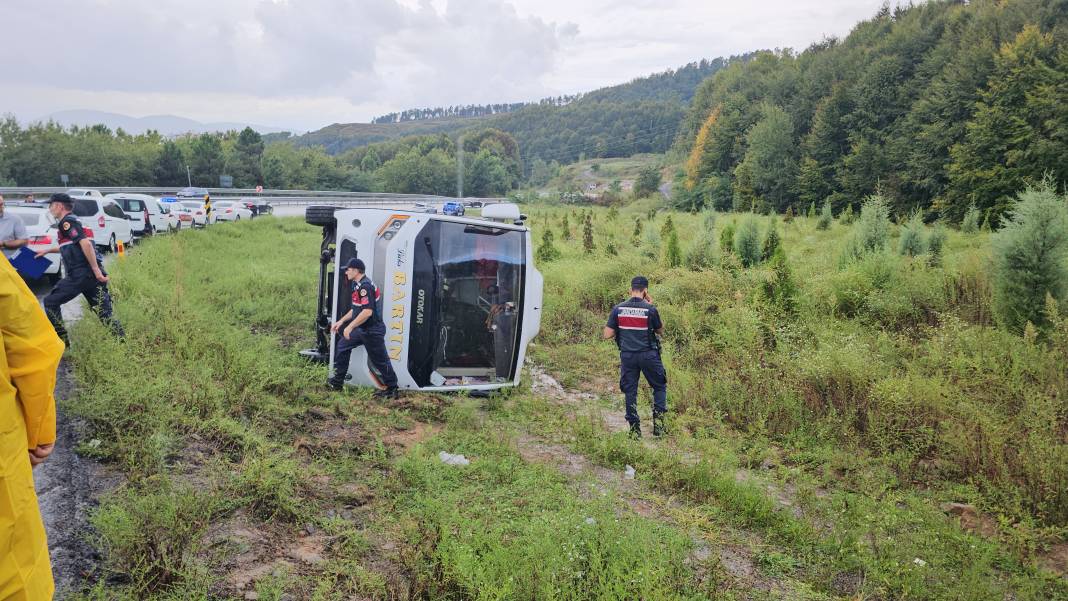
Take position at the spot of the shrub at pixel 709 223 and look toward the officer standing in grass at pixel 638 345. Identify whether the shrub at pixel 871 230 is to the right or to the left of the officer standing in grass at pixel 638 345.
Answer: left

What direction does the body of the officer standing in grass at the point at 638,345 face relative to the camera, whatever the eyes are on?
away from the camera

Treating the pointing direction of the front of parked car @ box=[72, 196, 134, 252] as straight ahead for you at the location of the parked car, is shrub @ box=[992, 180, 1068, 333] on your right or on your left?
on your right

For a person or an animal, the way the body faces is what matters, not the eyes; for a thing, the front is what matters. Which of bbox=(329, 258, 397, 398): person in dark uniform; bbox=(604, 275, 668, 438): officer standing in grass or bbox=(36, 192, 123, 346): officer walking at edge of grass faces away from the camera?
bbox=(604, 275, 668, 438): officer standing in grass

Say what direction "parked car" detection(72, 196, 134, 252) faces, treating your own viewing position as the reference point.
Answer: facing away from the viewer and to the right of the viewer

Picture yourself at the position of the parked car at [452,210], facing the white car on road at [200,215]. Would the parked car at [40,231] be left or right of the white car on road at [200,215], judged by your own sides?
left

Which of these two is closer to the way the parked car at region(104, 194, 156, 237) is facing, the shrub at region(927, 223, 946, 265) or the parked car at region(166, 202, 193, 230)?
the parked car

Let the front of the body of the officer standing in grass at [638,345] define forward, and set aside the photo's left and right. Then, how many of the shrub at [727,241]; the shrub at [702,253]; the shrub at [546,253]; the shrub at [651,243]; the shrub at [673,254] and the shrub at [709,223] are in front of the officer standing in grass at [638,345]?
6

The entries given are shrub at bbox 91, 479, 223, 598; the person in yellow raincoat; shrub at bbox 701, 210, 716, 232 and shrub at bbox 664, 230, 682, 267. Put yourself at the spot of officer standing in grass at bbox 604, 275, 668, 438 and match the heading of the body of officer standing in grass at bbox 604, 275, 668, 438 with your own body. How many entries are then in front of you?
2

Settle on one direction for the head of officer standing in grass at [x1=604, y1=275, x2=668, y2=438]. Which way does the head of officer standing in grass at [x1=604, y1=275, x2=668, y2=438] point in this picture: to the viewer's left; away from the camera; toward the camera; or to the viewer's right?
away from the camera

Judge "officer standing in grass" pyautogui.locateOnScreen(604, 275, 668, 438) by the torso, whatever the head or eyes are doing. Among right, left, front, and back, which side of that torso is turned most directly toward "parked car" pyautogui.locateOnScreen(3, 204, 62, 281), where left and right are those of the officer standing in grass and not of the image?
left

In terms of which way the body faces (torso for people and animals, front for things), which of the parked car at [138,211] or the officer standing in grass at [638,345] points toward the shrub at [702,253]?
the officer standing in grass

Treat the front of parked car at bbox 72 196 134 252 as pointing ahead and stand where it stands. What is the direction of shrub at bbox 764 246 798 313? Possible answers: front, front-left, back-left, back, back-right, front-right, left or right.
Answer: right

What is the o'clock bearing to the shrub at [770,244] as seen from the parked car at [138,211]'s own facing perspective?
The shrub is roughly at 3 o'clock from the parked car.
